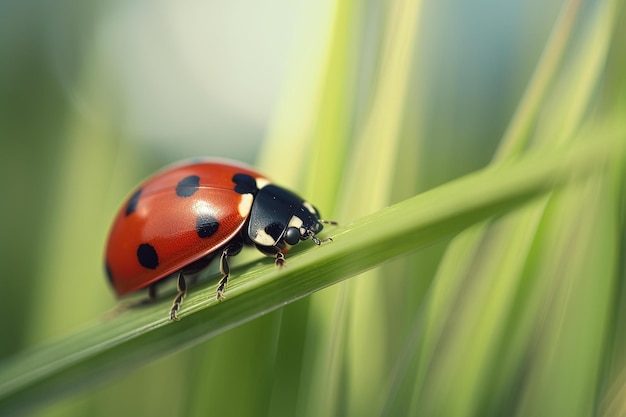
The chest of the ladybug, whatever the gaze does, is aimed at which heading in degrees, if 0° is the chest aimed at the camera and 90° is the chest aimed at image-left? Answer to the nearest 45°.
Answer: approximately 270°
